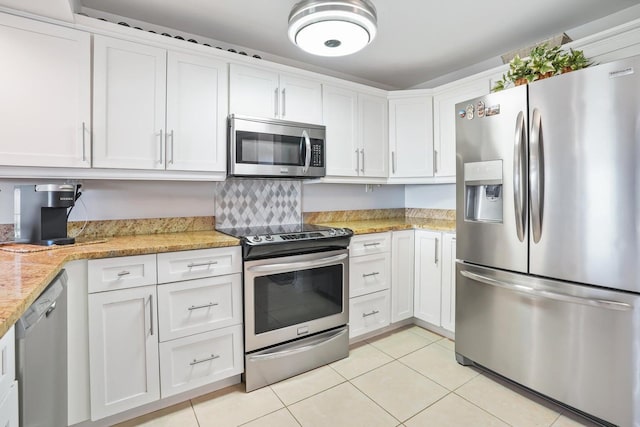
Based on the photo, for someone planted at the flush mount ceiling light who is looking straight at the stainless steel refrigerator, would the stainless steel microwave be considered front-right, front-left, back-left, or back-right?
back-left

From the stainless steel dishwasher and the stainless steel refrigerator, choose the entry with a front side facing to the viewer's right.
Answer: the stainless steel dishwasher

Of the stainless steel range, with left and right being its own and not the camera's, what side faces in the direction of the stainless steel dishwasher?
right

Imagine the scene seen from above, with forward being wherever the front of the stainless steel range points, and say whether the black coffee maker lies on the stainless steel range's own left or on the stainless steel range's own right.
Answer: on the stainless steel range's own right

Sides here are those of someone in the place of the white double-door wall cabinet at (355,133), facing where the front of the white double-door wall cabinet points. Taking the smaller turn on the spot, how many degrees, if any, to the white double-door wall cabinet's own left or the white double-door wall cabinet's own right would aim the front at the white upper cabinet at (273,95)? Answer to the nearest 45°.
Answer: approximately 90° to the white double-door wall cabinet's own right

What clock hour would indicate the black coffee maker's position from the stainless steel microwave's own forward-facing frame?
The black coffee maker is roughly at 4 o'clock from the stainless steel microwave.

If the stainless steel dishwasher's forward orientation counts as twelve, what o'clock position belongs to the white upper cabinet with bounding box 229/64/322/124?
The white upper cabinet is roughly at 11 o'clock from the stainless steel dishwasher.

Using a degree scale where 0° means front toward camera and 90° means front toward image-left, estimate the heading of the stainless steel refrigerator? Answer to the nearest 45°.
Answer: approximately 45°

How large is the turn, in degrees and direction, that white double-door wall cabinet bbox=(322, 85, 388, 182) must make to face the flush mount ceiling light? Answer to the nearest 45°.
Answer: approximately 45° to its right

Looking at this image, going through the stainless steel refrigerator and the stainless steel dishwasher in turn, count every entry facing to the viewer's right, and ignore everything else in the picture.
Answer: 1

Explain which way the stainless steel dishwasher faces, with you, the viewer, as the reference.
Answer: facing to the right of the viewer

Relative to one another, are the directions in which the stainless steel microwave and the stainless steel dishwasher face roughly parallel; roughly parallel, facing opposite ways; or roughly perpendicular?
roughly perpendicular

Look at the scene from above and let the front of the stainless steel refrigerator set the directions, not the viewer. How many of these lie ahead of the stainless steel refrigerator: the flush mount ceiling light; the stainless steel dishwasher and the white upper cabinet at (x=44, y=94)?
3
